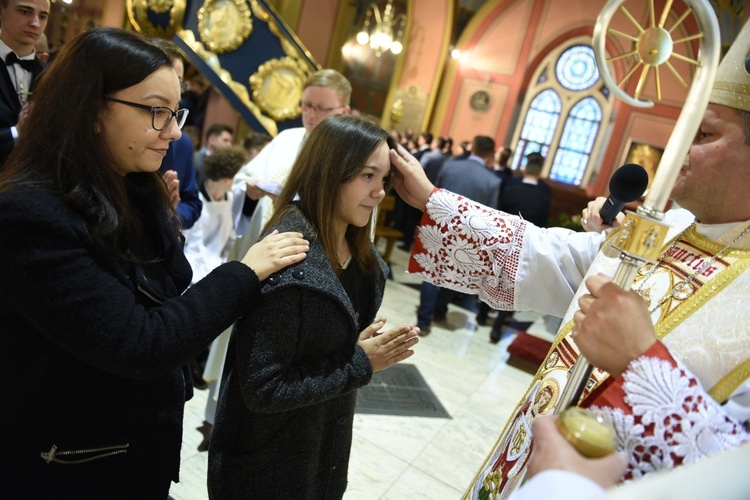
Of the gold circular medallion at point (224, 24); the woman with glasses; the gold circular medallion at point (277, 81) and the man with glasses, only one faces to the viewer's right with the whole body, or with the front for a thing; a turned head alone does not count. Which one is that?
the woman with glasses

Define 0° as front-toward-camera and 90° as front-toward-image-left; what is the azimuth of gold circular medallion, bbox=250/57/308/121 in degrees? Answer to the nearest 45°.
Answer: approximately 0°

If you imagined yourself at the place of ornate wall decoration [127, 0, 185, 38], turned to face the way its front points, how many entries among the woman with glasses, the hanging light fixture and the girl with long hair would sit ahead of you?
2

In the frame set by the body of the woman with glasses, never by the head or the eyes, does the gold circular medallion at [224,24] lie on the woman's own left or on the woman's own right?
on the woman's own left

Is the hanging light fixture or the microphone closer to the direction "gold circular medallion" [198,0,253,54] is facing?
the microphone

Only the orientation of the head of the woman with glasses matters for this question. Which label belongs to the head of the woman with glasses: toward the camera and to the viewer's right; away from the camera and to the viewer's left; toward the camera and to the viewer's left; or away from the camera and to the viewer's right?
toward the camera and to the viewer's right

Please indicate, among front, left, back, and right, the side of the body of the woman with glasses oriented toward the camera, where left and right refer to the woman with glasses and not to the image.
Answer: right

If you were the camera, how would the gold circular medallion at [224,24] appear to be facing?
facing the viewer

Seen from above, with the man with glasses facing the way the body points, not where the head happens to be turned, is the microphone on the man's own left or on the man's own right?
on the man's own left

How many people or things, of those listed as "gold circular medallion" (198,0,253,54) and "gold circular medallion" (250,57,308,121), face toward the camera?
2

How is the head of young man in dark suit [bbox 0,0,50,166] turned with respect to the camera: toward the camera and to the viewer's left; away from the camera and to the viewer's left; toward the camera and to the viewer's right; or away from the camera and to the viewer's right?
toward the camera and to the viewer's right

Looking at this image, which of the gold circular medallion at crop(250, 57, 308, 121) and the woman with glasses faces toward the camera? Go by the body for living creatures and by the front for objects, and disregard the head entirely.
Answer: the gold circular medallion

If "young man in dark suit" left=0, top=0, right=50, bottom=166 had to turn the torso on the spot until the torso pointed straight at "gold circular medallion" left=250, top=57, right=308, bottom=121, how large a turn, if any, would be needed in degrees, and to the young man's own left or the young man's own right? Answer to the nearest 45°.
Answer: approximately 90° to the young man's own left

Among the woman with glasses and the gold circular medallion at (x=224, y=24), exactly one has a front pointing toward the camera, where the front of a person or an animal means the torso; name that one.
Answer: the gold circular medallion

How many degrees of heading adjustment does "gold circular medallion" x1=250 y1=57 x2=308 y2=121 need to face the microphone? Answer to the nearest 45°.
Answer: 0° — it already faces it

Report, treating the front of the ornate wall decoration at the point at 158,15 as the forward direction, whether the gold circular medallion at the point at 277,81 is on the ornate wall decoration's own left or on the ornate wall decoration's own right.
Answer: on the ornate wall decoration's own left
